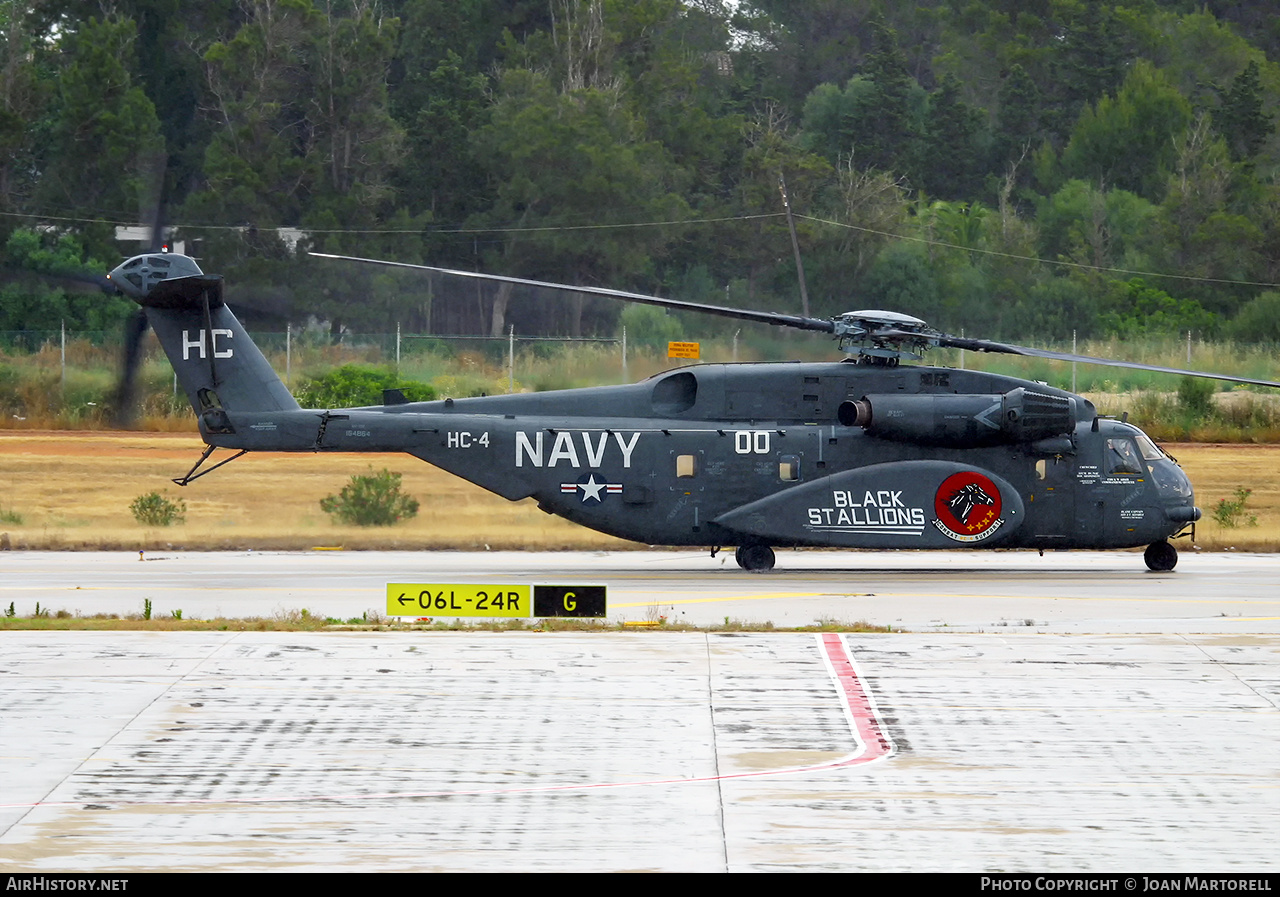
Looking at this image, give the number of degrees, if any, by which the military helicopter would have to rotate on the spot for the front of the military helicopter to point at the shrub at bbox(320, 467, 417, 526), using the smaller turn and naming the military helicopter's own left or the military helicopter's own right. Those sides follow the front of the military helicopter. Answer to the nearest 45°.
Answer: approximately 135° to the military helicopter's own left

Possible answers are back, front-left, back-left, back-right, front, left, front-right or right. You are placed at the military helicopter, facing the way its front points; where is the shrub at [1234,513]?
front-left

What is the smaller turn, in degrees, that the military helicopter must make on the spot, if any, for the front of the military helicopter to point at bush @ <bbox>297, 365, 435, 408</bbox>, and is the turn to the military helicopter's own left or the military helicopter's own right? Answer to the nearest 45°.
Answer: approximately 135° to the military helicopter's own left

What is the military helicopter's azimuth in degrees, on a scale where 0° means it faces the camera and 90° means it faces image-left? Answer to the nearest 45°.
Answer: approximately 270°

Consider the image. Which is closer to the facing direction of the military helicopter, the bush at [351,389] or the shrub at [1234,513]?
the shrub

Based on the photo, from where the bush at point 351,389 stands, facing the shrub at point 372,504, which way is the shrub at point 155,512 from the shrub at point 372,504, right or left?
right

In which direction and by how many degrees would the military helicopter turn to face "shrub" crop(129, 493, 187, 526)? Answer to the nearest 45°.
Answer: approximately 135° to its left

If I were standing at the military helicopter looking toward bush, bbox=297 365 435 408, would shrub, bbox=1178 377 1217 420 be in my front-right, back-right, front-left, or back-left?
front-right

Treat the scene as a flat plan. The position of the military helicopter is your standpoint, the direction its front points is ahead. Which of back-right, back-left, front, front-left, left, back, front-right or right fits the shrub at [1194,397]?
front-left
